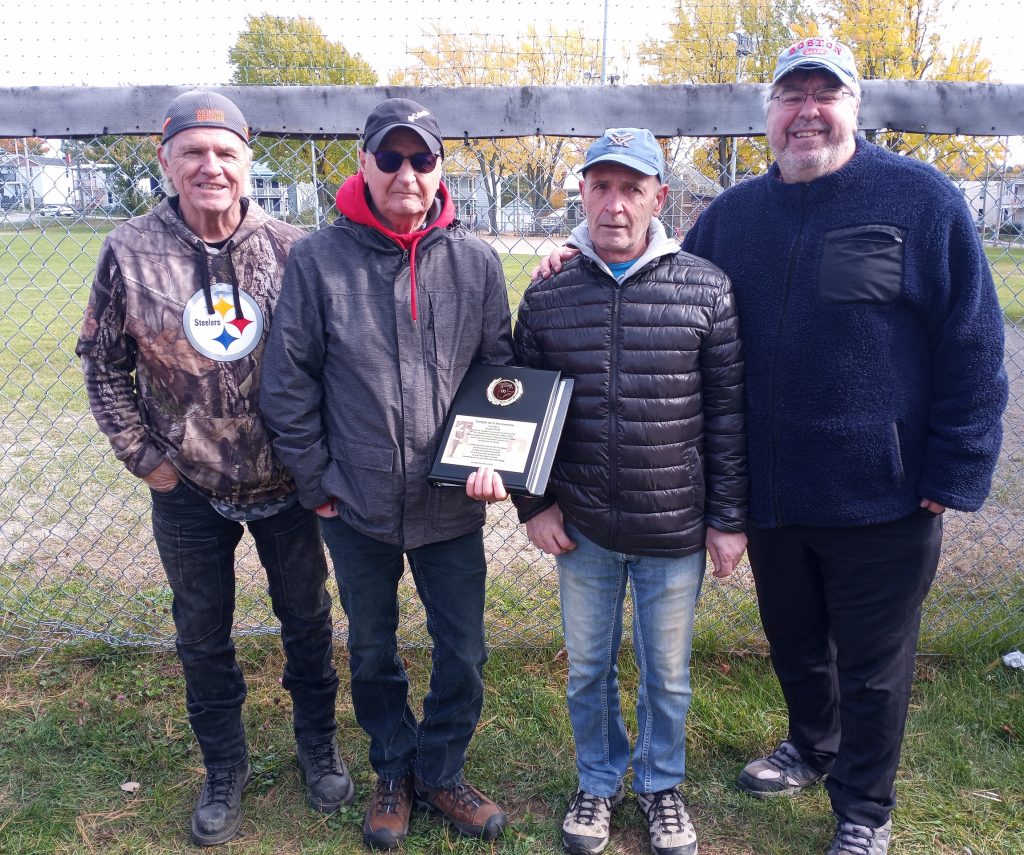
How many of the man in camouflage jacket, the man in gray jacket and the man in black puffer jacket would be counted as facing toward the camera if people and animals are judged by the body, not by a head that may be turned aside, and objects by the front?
3

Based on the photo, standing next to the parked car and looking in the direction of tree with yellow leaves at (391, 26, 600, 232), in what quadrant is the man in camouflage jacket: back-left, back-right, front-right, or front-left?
front-right

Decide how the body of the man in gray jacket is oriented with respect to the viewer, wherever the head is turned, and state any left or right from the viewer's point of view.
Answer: facing the viewer

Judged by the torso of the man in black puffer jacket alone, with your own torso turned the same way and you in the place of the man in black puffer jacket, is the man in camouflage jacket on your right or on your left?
on your right

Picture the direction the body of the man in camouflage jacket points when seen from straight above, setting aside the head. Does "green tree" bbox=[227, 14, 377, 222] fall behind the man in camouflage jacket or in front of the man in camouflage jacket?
behind

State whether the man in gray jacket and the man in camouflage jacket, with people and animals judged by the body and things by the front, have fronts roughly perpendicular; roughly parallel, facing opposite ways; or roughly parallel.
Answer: roughly parallel

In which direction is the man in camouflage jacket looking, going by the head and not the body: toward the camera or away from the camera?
toward the camera

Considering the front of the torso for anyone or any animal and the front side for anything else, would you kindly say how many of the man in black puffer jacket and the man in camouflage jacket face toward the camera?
2

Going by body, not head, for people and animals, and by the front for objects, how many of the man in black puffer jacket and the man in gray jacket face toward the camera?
2

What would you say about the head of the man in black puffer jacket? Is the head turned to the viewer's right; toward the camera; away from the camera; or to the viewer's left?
toward the camera

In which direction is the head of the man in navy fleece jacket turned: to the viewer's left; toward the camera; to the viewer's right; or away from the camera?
toward the camera

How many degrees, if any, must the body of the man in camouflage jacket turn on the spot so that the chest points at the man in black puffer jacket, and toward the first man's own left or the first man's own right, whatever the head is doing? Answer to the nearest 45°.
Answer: approximately 45° to the first man's own left

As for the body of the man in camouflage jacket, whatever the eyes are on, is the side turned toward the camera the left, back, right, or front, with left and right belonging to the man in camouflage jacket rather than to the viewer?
front

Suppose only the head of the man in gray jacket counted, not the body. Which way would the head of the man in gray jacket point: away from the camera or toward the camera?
toward the camera
